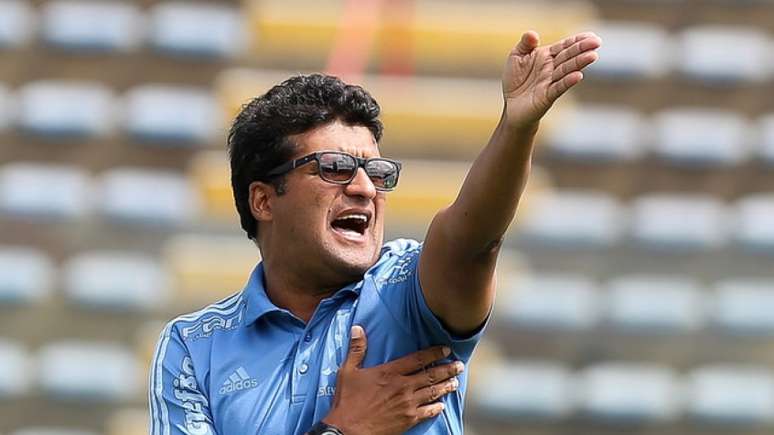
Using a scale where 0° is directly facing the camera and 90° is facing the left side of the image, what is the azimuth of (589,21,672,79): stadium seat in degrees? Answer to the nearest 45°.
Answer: approximately 0°

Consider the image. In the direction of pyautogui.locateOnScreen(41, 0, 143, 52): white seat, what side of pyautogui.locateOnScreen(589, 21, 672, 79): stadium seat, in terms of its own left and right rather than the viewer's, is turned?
right

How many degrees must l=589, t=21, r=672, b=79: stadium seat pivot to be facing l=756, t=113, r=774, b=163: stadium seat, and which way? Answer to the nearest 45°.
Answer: approximately 90° to its left

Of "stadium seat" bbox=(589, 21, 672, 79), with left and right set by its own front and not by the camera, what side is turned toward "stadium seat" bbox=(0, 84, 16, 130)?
right

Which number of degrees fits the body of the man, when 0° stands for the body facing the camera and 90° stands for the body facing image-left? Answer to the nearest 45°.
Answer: approximately 315°

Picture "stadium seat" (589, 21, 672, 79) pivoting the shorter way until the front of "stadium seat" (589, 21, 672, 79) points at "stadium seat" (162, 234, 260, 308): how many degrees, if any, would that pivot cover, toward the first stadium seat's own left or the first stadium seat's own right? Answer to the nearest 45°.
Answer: approximately 45° to the first stadium seat's own right
